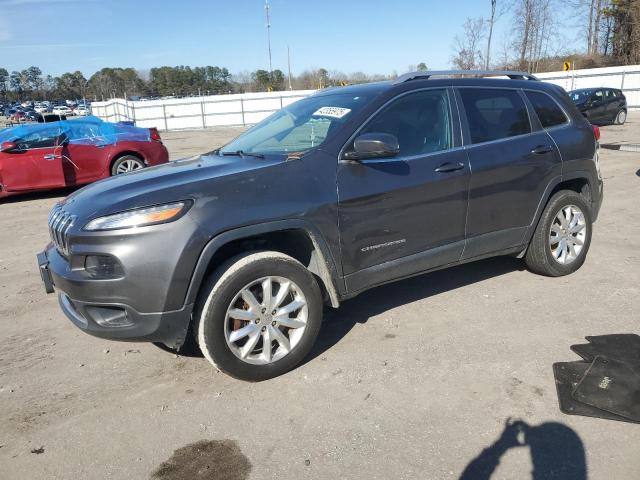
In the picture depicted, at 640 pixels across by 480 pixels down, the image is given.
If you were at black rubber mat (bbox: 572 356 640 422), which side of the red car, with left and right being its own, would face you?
left

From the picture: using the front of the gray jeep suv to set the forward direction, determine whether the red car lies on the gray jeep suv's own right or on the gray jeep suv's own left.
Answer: on the gray jeep suv's own right

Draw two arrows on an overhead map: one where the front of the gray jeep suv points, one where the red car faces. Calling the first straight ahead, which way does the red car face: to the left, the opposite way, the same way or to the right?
the same way

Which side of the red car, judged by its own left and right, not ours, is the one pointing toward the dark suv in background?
back

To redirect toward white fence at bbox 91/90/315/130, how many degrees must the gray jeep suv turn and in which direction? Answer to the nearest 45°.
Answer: approximately 135° to its right

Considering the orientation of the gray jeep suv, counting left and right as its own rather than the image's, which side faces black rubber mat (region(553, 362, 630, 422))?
left

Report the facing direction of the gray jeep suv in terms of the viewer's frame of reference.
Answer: facing the viewer and to the left of the viewer

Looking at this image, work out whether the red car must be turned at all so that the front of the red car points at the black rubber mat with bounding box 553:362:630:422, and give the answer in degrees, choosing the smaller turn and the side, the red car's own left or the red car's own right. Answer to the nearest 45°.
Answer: approximately 90° to the red car's own left

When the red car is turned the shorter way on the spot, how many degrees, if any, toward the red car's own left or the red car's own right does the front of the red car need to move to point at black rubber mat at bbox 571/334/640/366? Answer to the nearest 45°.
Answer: approximately 90° to the red car's own left

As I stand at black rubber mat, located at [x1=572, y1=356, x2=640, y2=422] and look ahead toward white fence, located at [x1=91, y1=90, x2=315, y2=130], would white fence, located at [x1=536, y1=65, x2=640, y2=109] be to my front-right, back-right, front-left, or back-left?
front-right

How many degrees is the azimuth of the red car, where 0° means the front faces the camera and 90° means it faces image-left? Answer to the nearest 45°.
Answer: approximately 90°

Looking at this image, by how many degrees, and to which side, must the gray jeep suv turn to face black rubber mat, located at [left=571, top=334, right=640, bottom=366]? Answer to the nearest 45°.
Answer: approximately 135° to its left

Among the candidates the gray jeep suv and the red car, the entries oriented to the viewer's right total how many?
0
